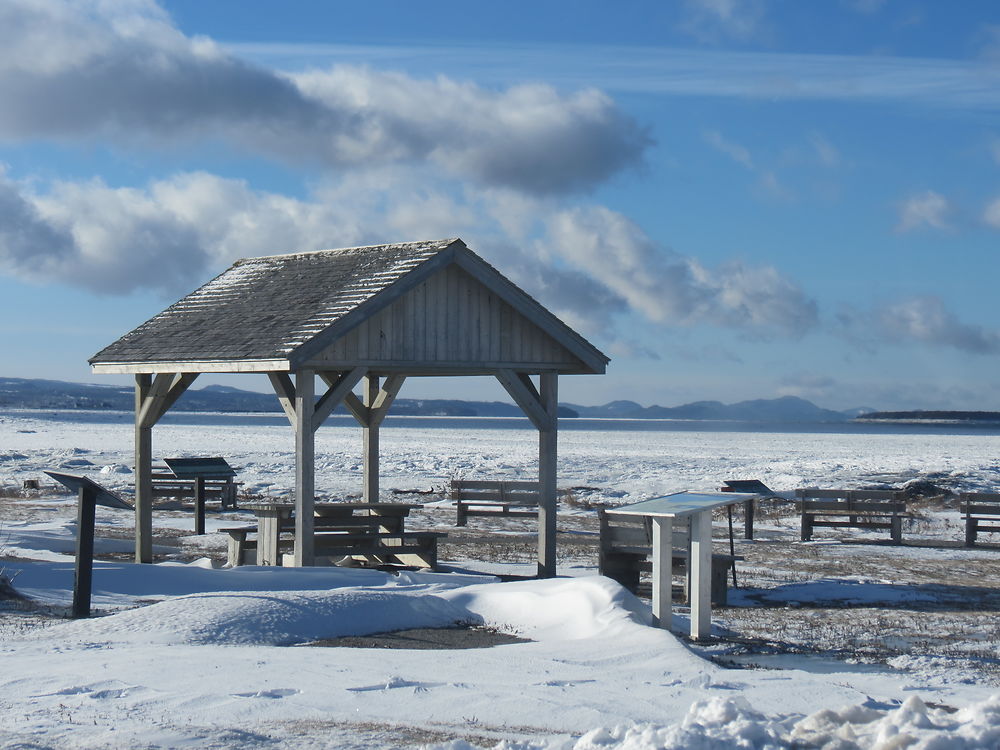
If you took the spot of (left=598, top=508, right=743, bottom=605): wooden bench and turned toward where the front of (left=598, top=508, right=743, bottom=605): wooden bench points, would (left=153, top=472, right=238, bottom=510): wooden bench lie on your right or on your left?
on your left

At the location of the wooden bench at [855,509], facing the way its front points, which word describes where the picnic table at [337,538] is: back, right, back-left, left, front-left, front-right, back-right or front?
back-left

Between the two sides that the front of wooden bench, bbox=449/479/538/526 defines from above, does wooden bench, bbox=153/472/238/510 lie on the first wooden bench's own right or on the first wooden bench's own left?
on the first wooden bench's own left

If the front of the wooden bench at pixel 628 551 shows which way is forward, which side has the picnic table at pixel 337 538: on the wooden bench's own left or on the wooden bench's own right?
on the wooden bench's own left

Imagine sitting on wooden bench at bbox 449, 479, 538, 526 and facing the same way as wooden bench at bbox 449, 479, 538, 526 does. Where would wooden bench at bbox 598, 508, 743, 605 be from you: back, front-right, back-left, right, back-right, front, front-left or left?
back

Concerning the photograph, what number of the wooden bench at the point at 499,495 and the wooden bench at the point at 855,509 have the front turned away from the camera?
2

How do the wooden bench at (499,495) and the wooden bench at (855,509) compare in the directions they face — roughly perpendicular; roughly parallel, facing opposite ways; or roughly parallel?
roughly parallel

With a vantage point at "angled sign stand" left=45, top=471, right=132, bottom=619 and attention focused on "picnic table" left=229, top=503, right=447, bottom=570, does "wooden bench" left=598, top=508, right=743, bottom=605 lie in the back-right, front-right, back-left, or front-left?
front-right

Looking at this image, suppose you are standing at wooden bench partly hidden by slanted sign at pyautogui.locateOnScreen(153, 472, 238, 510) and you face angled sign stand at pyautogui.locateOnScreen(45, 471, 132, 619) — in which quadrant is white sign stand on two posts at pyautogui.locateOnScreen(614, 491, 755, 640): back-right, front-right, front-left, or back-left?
front-left

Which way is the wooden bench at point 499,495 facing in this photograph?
away from the camera

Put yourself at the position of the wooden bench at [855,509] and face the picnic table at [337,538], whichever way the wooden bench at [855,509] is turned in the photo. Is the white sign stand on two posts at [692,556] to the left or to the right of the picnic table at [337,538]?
left

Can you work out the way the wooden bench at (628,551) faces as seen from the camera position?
facing away from the viewer and to the right of the viewer

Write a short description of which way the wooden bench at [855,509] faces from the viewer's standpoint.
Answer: facing away from the viewer

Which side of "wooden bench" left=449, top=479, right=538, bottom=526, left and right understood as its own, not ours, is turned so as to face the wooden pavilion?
back

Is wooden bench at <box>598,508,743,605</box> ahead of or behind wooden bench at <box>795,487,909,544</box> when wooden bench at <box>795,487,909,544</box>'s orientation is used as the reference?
behind

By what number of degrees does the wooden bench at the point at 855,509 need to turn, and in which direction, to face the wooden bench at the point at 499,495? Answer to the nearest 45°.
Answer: approximately 90° to its left
